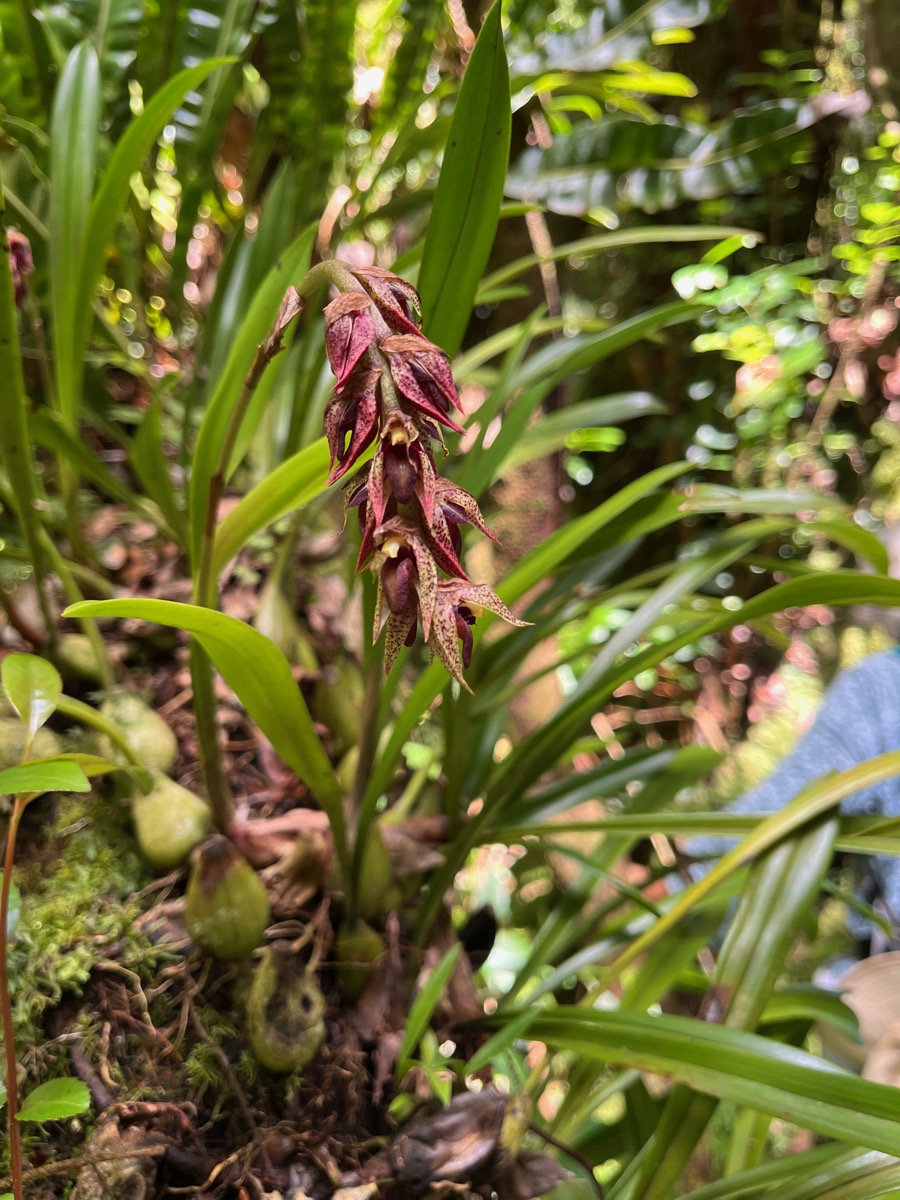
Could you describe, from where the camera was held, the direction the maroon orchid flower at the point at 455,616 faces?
facing to the right of the viewer

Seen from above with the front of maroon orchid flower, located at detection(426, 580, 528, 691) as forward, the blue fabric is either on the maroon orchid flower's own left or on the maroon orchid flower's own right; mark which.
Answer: on the maroon orchid flower's own left
